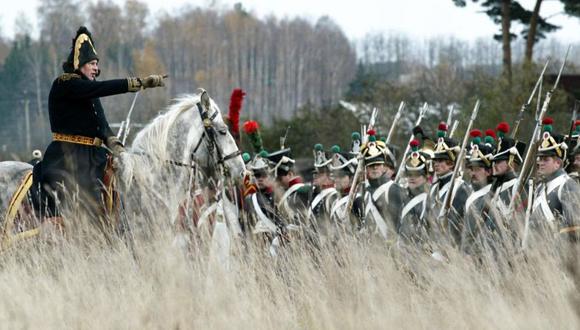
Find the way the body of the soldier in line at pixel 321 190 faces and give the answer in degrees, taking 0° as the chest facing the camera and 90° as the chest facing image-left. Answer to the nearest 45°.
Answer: approximately 45°

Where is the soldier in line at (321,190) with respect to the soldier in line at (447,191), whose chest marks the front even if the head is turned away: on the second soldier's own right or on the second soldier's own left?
on the second soldier's own right

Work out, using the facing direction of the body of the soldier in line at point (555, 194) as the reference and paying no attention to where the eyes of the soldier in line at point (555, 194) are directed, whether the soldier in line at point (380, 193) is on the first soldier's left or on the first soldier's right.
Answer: on the first soldier's right

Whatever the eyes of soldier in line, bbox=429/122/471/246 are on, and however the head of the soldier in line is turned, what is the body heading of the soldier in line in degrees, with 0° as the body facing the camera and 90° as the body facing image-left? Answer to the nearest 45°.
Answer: approximately 45°

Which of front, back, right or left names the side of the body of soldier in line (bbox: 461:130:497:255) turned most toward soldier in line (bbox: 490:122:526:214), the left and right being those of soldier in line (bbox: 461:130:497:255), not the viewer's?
back

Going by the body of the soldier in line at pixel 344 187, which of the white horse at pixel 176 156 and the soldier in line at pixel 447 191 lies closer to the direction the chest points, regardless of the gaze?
the white horse
